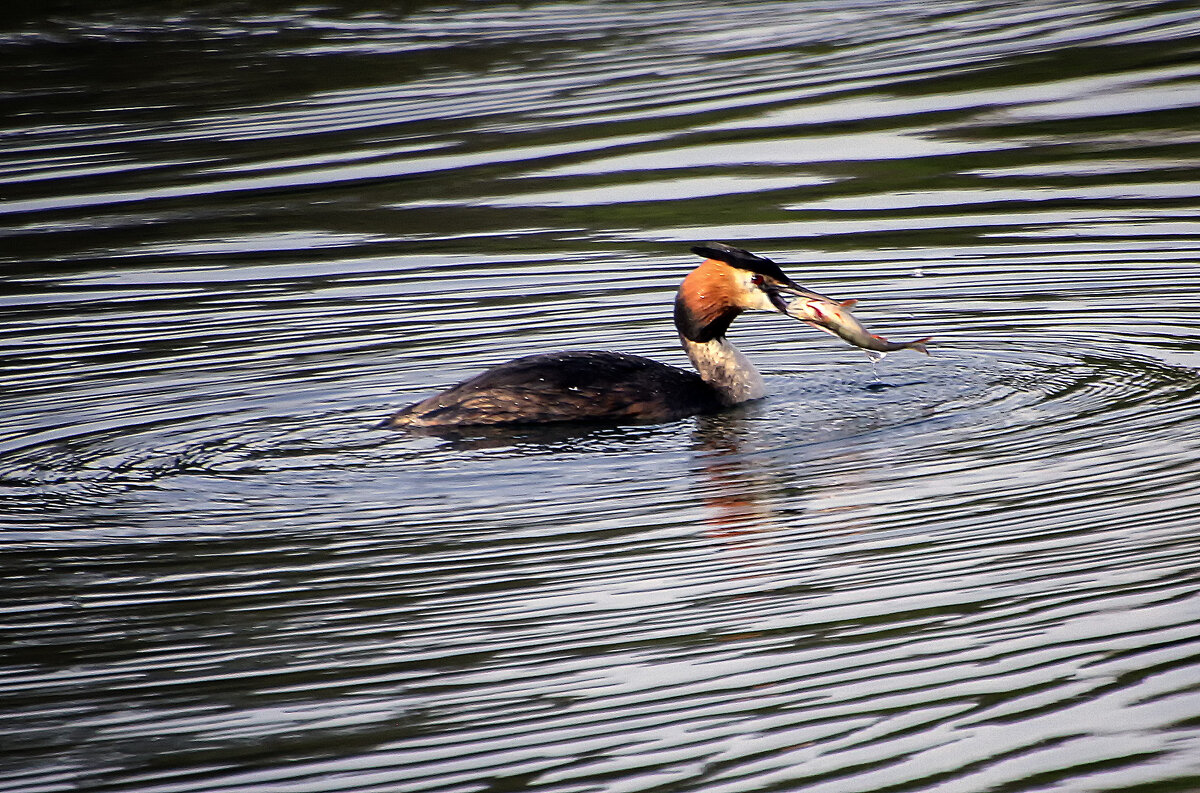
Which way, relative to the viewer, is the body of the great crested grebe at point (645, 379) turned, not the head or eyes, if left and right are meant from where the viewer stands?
facing to the right of the viewer

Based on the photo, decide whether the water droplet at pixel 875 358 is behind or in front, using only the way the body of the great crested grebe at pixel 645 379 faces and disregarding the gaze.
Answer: in front
